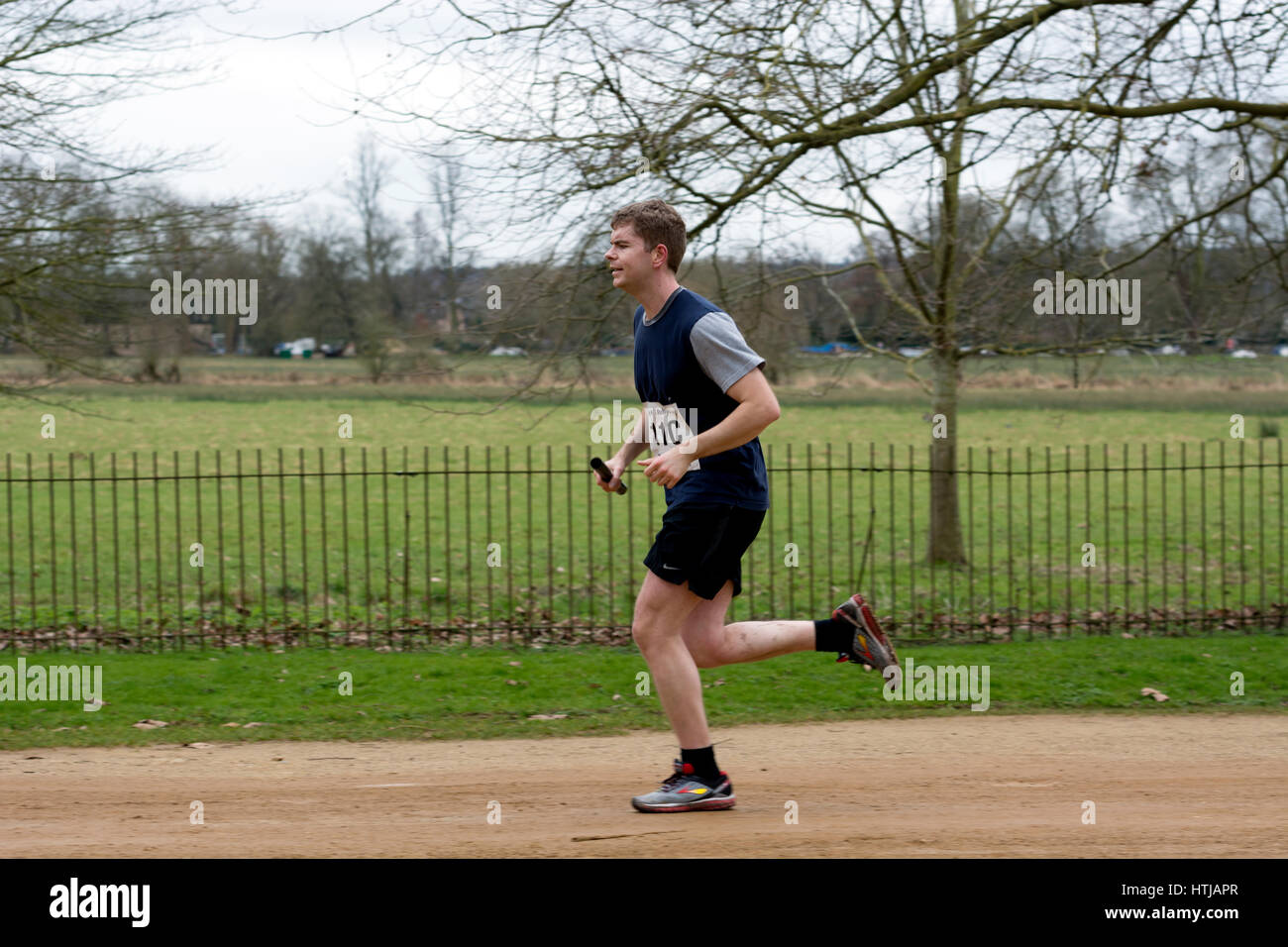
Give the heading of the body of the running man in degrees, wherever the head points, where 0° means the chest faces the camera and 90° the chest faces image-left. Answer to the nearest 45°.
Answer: approximately 90°

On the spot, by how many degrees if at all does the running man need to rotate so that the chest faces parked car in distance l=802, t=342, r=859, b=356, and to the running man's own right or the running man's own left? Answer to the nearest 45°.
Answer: approximately 90° to the running man's own right

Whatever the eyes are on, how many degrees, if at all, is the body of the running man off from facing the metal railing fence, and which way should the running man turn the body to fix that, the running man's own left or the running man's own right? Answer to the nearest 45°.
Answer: approximately 90° to the running man's own right

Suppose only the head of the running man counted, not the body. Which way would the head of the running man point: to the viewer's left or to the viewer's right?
to the viewer's left
